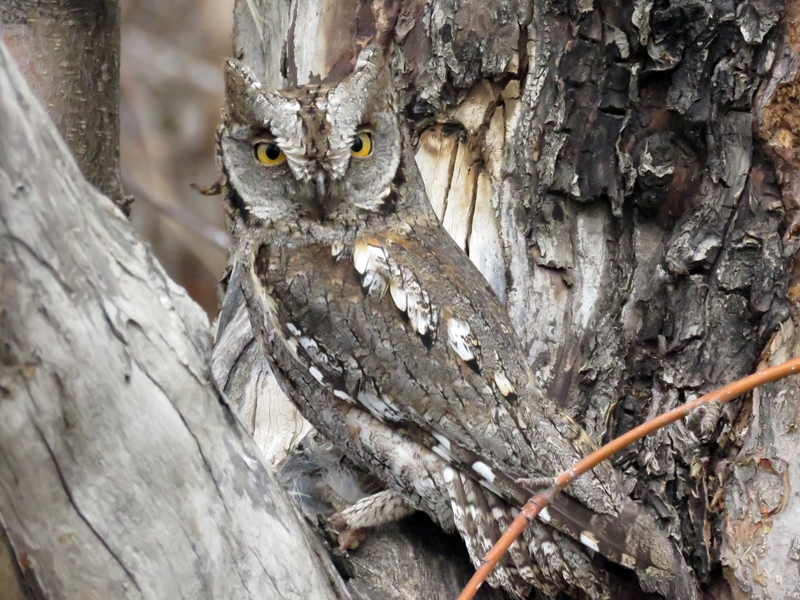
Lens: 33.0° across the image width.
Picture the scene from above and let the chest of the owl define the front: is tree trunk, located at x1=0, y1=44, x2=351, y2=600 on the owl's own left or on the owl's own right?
on the owl's own left

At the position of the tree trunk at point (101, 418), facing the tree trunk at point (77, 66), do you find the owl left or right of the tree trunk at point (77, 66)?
right
